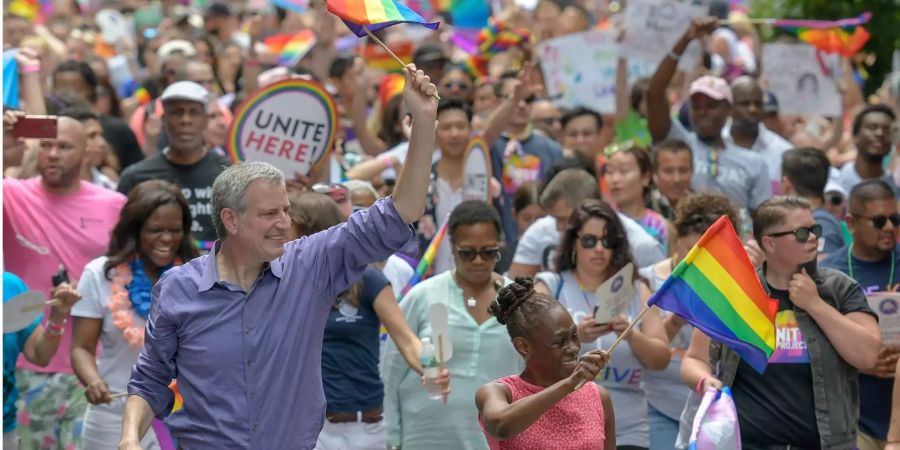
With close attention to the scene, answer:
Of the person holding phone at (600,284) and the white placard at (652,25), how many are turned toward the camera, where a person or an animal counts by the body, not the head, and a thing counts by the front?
2

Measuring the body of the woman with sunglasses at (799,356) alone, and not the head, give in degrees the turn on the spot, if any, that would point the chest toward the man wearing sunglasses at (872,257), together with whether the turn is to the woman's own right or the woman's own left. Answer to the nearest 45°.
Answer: approximately 180°

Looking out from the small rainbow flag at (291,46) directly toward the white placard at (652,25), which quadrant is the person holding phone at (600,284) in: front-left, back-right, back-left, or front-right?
front-right

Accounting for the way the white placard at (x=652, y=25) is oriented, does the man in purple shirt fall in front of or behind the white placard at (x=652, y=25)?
in front

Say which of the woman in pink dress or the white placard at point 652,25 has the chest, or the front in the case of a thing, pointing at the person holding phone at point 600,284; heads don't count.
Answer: the white placard

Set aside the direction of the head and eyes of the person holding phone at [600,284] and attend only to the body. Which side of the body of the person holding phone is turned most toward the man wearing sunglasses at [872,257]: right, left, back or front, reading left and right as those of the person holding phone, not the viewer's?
left

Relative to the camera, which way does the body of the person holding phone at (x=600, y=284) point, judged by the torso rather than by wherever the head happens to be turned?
toward the camera

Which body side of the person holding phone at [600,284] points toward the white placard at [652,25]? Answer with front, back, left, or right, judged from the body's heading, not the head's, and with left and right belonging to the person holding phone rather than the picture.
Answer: back

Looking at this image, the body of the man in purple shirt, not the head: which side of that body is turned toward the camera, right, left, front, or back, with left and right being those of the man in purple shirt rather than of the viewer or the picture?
front

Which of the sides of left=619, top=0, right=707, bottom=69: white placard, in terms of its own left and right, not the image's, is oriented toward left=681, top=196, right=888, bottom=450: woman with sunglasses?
front

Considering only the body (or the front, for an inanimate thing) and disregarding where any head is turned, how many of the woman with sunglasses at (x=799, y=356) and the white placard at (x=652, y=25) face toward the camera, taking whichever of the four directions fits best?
2

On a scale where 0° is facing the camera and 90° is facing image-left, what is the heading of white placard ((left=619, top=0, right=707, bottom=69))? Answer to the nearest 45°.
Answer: approximately 0°

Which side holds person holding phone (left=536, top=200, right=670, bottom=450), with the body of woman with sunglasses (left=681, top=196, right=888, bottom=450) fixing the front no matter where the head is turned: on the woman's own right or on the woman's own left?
on the woman's own right
